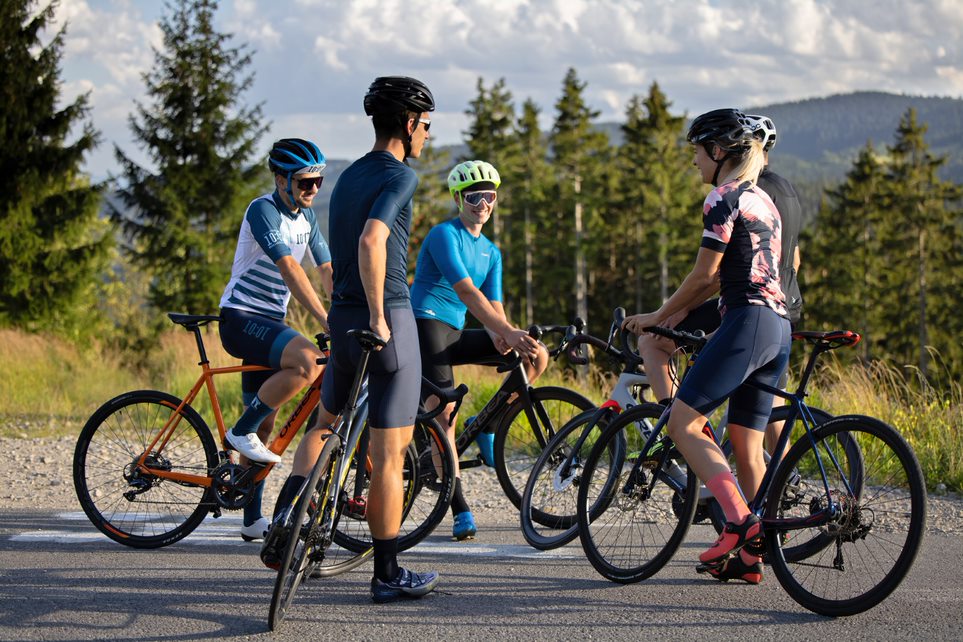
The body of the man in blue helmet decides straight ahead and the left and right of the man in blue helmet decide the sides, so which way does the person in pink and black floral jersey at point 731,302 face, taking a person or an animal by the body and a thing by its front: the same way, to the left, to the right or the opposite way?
the opposite way

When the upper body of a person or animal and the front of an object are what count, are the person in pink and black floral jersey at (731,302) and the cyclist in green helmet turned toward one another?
yes

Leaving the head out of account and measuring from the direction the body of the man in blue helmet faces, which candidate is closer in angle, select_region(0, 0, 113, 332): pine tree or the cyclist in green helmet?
the cyclist in green helmet

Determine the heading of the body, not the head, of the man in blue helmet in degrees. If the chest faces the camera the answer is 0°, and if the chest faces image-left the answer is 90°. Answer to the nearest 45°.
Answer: approximately 315°

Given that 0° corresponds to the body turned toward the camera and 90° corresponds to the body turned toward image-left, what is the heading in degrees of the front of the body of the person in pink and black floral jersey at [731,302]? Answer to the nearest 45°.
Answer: approximately 135°

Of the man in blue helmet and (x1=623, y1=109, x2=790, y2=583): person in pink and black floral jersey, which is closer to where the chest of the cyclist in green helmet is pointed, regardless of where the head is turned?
the person in pink and black floral jersey

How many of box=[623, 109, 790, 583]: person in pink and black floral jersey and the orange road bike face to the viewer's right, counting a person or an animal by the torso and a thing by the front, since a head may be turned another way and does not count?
1

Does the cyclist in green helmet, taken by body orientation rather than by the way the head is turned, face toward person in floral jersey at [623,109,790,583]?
yes

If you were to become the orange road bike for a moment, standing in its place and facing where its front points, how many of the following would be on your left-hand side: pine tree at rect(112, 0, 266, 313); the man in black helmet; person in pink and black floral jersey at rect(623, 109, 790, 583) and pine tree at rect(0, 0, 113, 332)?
2

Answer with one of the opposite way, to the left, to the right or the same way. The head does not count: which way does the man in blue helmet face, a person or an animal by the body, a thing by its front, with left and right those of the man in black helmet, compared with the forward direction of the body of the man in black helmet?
to the right

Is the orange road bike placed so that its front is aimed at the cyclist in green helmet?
yes

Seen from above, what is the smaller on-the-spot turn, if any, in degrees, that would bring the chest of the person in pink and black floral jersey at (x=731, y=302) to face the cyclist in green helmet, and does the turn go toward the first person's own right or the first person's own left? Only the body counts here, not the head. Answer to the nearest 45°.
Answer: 0° — they already face them
